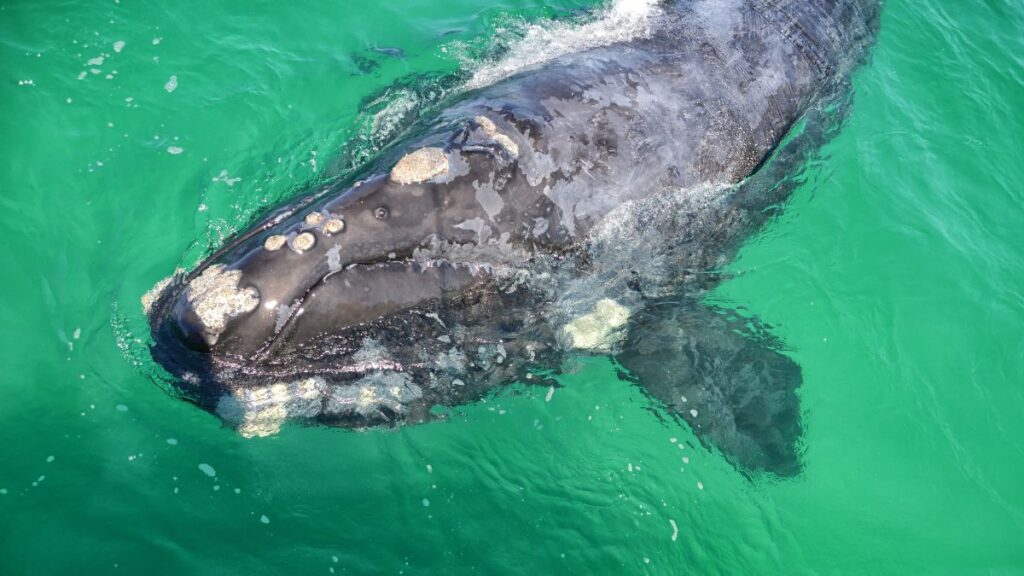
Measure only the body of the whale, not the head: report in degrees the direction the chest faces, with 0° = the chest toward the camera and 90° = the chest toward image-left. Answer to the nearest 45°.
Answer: approximately 45°
